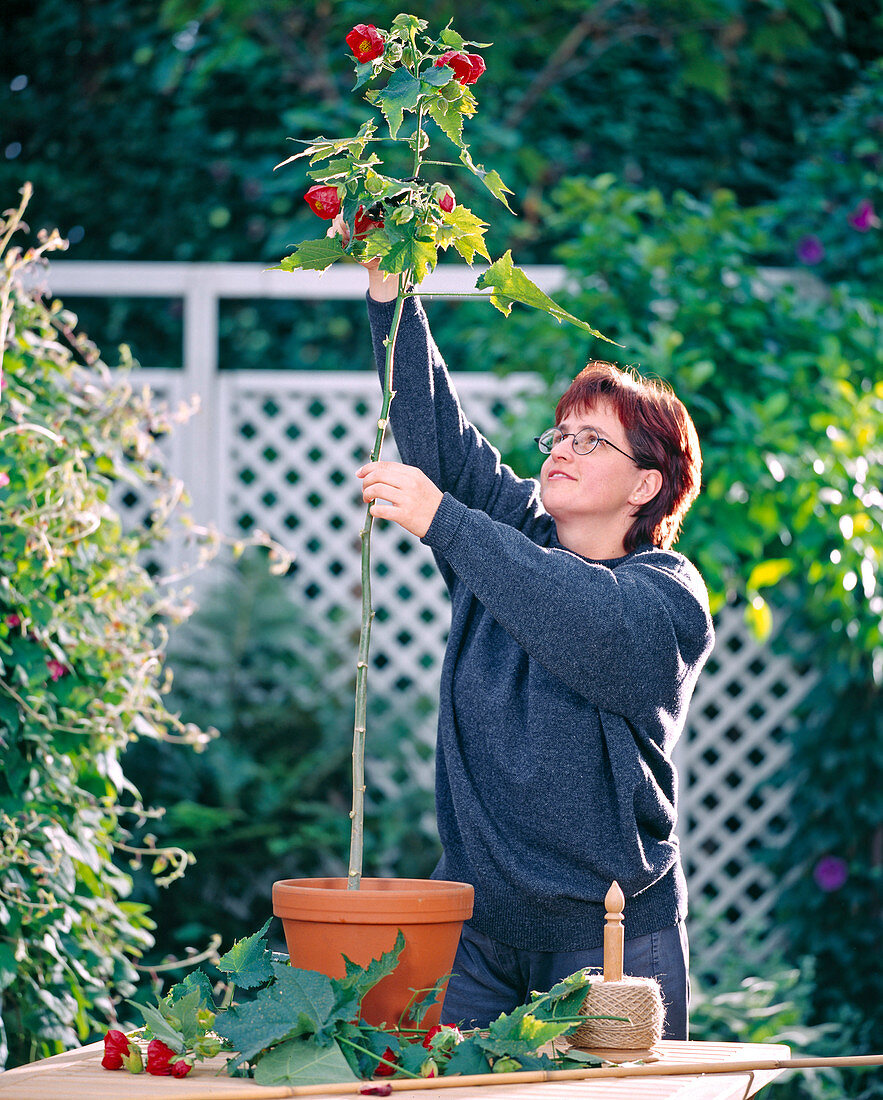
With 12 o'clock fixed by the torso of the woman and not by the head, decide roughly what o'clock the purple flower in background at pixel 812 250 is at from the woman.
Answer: The purple flower in background is roughly at 5 o'clock from the woman.

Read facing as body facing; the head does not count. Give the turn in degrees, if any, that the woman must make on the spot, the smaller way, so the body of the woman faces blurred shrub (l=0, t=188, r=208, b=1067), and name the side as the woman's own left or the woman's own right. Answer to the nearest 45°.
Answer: approximately 90° to the woman's own right

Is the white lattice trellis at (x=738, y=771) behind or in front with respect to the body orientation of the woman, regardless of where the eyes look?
behind

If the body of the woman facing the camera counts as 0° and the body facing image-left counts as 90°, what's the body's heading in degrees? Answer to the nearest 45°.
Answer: approximately 45°
